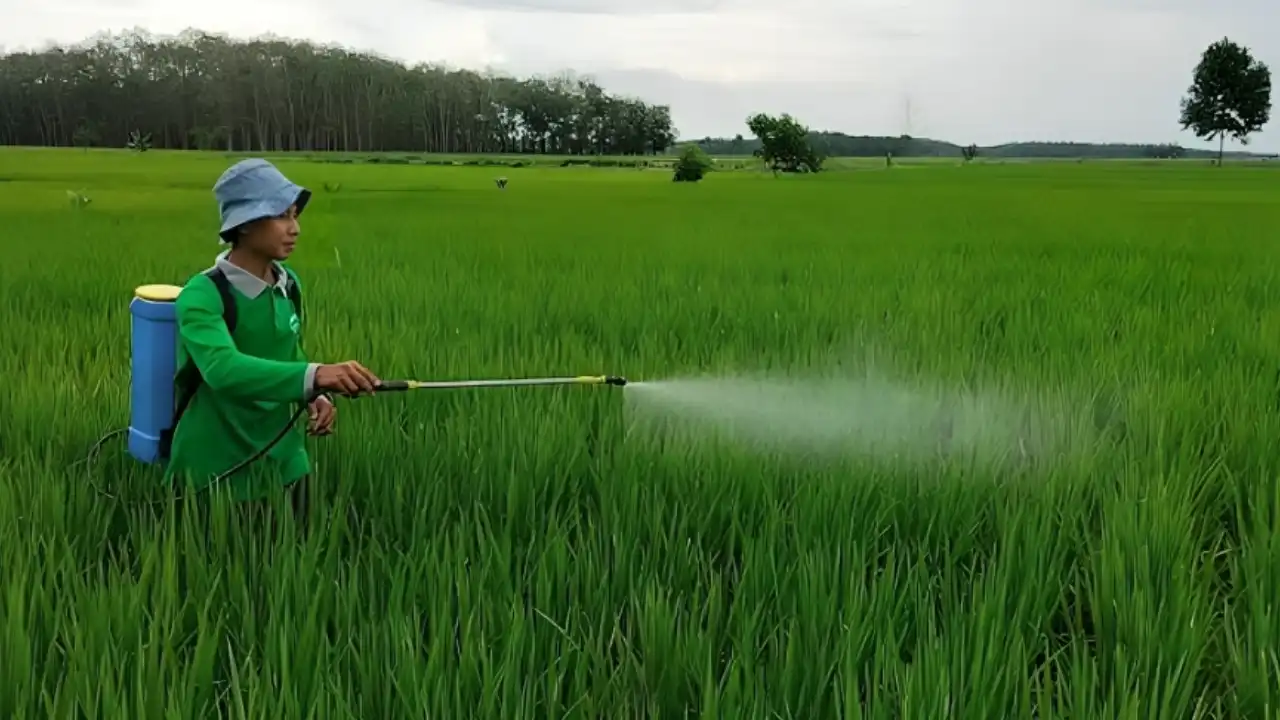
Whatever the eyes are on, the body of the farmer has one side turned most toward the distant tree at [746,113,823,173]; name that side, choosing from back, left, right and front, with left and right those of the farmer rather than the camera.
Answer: left

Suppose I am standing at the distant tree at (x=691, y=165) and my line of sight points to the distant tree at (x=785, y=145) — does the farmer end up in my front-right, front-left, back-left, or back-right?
back-right

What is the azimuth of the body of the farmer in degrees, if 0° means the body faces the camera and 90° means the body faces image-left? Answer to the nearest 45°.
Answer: approximately 315°

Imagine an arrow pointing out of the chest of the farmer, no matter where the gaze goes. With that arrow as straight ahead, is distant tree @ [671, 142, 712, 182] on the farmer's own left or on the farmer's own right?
on the farmer's own left
